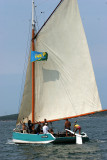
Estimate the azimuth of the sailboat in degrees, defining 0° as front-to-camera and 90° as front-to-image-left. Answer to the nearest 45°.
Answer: approximately 90°
